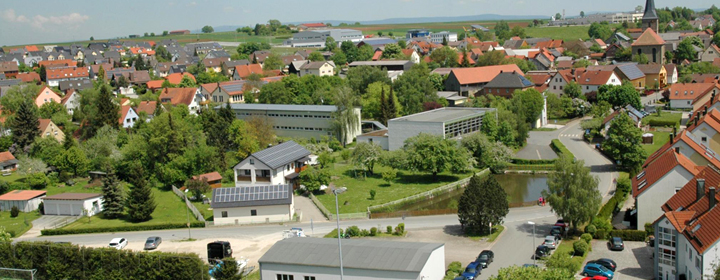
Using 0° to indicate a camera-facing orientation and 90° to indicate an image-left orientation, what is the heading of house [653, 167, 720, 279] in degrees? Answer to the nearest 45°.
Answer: approximately 45°

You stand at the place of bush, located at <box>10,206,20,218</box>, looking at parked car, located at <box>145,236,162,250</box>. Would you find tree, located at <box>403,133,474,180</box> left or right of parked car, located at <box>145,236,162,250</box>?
left

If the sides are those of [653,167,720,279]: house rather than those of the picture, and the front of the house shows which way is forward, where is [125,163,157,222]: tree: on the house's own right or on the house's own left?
on the house's own right

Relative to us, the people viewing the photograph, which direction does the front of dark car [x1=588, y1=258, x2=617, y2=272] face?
facing to the left of the viewer

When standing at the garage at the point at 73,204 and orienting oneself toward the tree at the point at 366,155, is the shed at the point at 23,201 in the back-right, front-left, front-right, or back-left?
back-left

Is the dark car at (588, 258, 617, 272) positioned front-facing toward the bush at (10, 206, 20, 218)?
yes

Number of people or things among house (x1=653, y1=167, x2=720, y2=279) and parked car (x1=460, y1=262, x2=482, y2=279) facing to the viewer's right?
0

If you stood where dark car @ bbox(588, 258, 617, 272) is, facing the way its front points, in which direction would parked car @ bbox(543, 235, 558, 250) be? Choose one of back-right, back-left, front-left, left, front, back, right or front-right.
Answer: front-right

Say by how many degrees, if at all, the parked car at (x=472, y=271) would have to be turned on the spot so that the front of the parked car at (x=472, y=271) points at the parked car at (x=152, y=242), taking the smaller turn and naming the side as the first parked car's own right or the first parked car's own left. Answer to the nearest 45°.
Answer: approximately 45° to the first parked car's own right

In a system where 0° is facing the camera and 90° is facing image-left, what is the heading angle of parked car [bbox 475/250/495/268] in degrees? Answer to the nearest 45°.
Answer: approximately 45°
